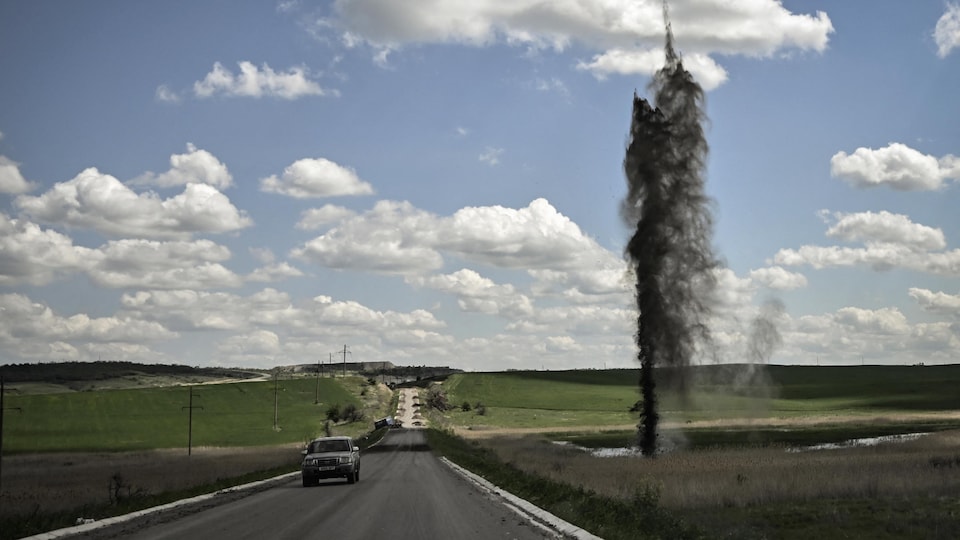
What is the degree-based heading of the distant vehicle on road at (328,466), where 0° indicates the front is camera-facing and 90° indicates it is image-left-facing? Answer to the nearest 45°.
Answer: approximately 0°
